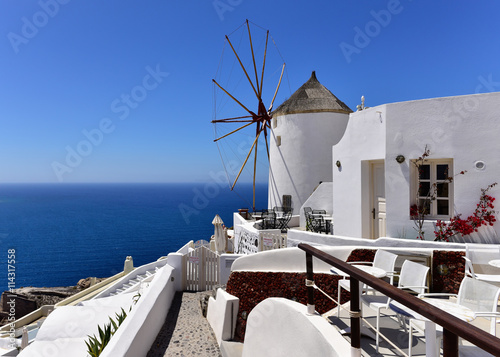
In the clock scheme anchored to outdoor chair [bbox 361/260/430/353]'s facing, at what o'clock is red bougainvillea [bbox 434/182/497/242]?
The red bougainvillea is roughly at 5 o'clock from the outdoor chair.

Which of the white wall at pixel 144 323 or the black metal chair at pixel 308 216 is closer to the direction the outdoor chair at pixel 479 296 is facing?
the white wall

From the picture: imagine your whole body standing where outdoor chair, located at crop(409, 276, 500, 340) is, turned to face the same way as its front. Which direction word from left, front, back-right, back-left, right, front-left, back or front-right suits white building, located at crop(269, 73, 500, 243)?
back-right

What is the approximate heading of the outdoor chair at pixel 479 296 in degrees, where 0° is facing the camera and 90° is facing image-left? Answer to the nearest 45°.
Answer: approximately 45°

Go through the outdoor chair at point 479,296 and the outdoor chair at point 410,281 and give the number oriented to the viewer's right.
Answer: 0

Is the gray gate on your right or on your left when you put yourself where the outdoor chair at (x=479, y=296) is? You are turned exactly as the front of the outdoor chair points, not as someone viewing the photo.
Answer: on your right

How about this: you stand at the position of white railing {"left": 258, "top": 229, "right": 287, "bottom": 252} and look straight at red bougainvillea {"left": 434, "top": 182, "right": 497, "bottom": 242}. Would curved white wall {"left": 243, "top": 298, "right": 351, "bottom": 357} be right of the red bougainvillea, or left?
right
